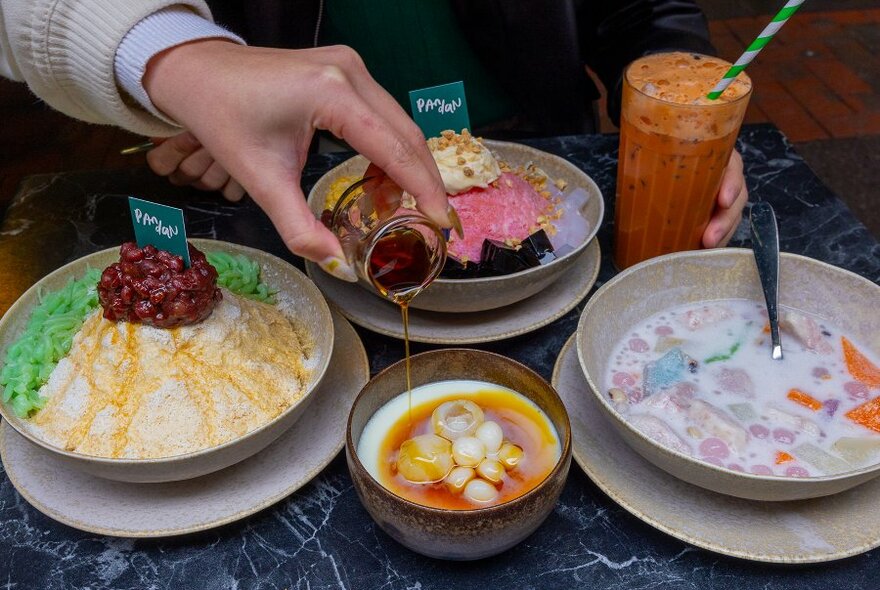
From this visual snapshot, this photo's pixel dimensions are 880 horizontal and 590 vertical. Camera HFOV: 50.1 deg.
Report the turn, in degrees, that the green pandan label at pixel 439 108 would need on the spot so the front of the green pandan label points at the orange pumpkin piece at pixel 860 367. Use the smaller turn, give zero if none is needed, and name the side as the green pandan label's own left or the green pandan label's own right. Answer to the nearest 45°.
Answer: approximately 45° to the green pandan label's own left

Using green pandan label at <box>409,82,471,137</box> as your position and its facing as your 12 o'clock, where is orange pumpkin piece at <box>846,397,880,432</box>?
The orange pumpkin piece is roughly at 11 o'clock from the green pandan label.

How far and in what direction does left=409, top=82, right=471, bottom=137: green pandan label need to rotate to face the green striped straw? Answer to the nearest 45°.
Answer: approximately 45° to its left

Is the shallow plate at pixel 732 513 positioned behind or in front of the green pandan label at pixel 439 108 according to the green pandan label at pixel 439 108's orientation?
in front

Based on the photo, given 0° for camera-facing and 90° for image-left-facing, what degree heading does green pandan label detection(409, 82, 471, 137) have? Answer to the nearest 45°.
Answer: approximately 0°
